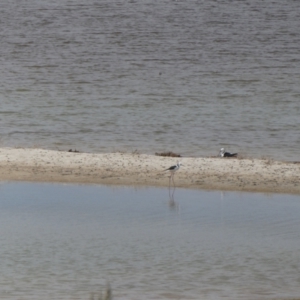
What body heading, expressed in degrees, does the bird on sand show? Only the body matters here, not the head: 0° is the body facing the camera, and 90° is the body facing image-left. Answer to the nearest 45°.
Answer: approximately 90°
